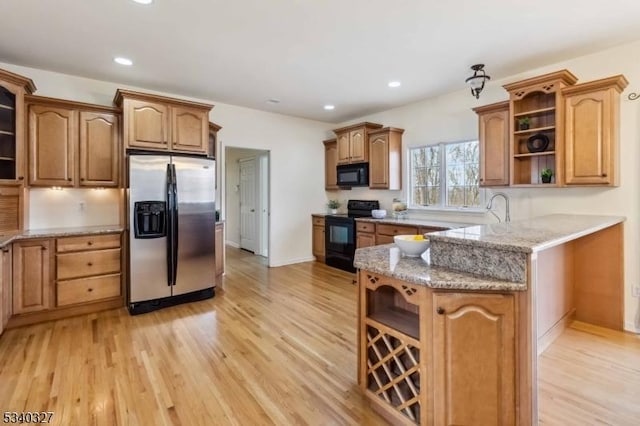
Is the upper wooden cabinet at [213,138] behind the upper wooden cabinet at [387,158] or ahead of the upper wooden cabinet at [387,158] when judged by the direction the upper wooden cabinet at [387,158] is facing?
ahead

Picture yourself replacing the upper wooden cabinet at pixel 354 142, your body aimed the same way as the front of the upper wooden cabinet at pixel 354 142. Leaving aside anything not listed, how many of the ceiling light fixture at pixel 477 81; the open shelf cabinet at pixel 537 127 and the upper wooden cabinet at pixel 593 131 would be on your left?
3

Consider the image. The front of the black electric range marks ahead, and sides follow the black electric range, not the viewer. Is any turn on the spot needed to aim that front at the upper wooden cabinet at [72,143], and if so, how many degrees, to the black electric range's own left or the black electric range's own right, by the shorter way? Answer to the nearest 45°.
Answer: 0° — it already faces it

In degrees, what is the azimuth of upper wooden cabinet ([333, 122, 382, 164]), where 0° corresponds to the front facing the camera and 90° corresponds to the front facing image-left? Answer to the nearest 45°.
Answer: approximately 45°

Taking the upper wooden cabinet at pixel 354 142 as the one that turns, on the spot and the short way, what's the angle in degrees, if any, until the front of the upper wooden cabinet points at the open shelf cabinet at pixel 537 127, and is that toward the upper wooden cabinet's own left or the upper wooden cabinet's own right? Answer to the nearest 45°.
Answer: approximately 90° to the upper wooden cabinet's own left

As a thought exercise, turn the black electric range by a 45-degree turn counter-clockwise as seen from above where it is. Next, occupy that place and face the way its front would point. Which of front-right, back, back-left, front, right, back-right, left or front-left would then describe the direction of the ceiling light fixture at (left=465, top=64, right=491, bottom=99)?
front-left

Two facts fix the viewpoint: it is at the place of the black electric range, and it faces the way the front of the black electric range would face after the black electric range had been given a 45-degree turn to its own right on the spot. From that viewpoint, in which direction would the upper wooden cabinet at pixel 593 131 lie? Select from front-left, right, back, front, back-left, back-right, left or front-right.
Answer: back-left

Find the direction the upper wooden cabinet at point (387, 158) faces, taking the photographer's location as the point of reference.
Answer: facing the viewer and to the left of the viewer

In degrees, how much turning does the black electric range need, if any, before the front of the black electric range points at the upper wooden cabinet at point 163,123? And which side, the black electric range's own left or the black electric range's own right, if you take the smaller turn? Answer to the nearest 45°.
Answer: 0° — it already faces it

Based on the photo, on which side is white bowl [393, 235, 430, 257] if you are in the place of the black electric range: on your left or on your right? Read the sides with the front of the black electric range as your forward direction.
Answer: on your left

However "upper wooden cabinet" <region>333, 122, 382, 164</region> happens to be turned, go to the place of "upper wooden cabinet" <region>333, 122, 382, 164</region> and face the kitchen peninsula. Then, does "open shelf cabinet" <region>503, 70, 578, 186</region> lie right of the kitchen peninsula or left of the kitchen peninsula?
left
